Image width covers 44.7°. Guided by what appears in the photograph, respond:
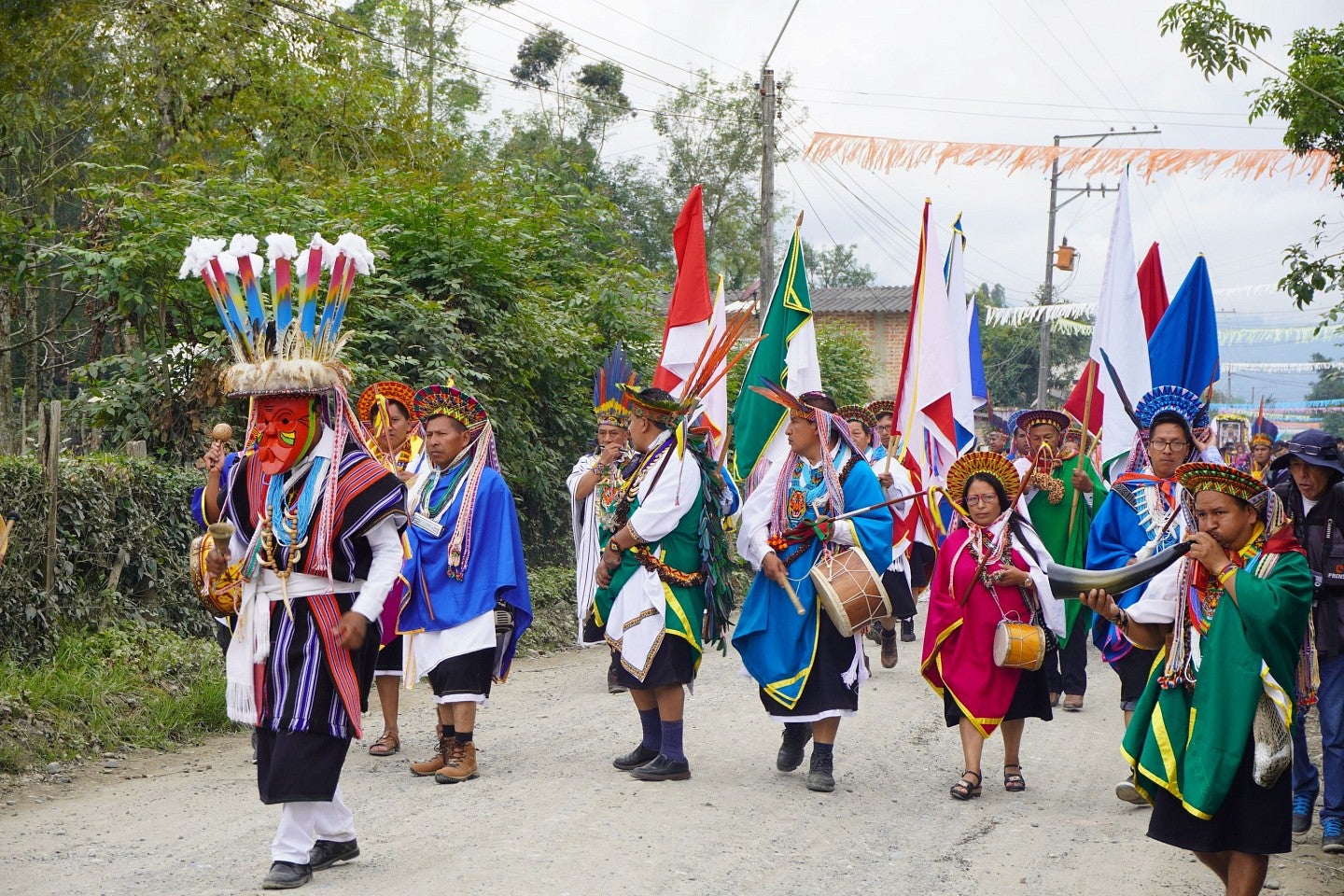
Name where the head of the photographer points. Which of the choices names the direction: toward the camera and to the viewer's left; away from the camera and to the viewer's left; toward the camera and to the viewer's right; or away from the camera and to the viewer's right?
toward the camera and to the viewer's left

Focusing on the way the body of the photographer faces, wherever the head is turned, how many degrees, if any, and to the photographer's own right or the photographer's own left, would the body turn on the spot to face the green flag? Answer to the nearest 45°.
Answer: approximately 135° to the photographer's own right

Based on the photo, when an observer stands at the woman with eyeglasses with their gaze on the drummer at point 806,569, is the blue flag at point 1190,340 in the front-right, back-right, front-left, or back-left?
back-right

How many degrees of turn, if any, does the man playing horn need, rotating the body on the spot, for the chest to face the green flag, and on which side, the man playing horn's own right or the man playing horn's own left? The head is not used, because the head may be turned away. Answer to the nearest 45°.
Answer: approximately 90° to the man playing horn's own right

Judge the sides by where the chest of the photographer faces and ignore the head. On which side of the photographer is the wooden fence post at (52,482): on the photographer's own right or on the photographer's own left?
on the photographer's own right

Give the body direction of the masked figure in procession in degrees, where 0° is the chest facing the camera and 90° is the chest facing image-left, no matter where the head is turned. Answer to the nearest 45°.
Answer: approximately 45°

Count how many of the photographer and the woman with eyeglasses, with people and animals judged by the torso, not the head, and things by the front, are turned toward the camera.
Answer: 2

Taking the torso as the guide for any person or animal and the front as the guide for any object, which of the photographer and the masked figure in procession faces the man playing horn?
the photographer

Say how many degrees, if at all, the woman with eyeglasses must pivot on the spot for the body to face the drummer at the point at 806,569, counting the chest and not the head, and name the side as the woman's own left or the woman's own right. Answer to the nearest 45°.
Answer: approximately 90° to the woman's own right

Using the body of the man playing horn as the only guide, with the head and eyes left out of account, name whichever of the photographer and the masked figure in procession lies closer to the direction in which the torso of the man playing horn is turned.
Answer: the masked figure in procession
